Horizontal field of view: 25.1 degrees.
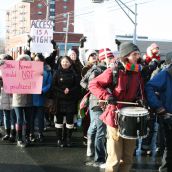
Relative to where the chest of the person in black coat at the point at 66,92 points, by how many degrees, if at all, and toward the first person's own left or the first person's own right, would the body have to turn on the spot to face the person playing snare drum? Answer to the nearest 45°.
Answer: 0° — they already face them

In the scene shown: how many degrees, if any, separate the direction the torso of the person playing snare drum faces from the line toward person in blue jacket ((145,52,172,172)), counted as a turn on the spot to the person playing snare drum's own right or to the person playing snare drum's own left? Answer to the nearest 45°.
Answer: approximately 90° to the person playing snare drum's own left

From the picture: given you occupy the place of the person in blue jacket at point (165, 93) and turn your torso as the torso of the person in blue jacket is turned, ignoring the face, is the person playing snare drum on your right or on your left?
on your right

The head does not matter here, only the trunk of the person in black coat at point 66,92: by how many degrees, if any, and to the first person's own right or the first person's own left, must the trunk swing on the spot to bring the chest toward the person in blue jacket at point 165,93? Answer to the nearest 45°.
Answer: approximately 45° to the first person's own left

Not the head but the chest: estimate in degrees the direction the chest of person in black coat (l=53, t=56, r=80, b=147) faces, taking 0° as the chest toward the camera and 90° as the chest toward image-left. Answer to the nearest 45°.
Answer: approximately 0°
